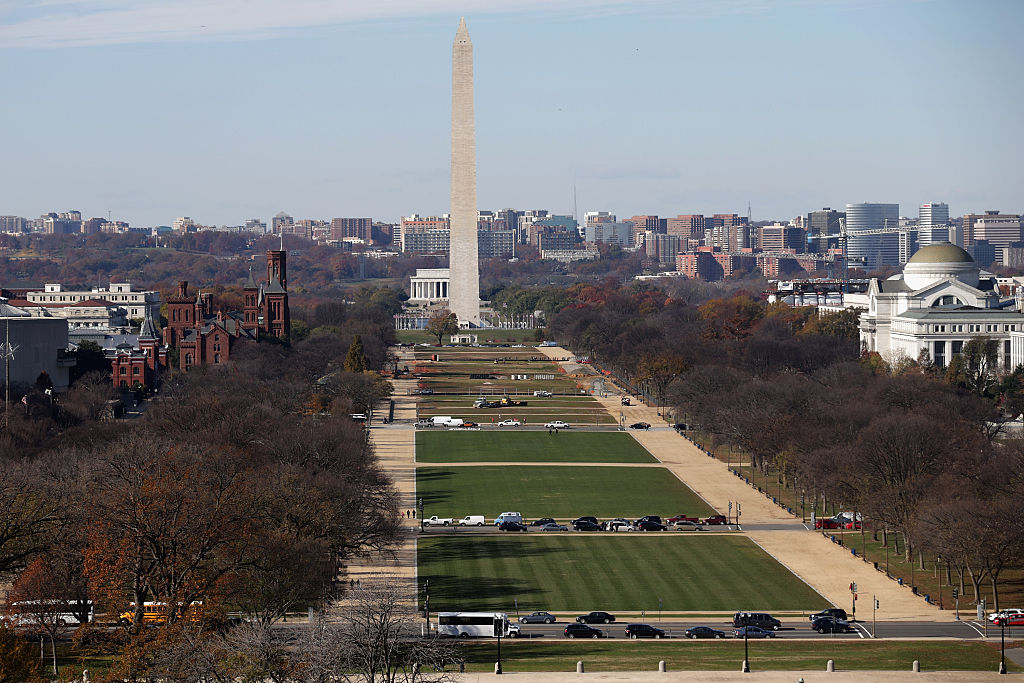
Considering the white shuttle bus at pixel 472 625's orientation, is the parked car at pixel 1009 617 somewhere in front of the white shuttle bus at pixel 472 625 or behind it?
in front

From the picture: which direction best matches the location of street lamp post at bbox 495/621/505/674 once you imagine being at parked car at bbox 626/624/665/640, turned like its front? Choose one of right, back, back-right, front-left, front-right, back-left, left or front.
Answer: back-right

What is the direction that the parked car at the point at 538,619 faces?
to the viewer's left

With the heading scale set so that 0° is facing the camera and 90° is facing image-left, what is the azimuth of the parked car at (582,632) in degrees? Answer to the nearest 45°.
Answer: approximately 270°

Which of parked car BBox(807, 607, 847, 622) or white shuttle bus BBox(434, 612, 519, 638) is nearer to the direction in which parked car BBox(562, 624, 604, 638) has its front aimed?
the parked car

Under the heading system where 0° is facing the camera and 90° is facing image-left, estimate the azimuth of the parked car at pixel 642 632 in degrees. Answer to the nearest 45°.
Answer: approximately 270°

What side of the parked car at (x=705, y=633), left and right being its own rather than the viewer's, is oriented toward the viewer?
right

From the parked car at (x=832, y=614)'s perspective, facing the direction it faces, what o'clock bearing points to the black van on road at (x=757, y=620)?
the black van on road at (x=757, y=620) is roughly at 11 o'clock from the parked car at (x=832, y=614).

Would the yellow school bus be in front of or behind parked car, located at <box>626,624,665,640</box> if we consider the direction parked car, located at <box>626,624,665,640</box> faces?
behind

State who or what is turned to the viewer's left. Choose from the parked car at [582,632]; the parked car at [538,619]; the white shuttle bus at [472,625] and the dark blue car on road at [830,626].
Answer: the parked car at [538,619]

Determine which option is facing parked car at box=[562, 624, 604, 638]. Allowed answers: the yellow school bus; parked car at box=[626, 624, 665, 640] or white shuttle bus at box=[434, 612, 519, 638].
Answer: the white shuttle bus

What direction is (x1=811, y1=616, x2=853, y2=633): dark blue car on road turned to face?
to the viewer's right

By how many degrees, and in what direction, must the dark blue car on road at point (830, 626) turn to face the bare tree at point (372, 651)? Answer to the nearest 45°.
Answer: approximately 135° to its right

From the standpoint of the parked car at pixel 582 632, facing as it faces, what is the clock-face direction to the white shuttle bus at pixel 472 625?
The white shuttle bus is roughly at 6 o'clock from the parked car.

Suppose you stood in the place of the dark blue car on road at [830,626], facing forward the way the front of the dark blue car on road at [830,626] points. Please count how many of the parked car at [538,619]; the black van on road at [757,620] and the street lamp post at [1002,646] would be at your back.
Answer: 2

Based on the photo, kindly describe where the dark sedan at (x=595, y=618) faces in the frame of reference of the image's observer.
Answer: facing to the left of the viewer
